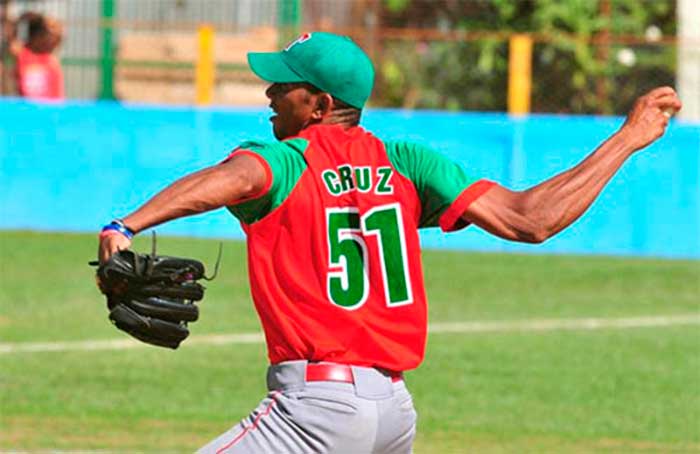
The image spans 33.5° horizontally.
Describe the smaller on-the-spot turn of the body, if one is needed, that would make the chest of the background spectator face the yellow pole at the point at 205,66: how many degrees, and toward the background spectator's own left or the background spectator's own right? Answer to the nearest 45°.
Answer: approximately 90° to the background spectator's own left

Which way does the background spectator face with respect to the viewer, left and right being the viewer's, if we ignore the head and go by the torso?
facing the viewer

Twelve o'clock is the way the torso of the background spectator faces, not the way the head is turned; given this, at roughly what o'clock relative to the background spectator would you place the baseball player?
The baseball player is roughly at 12 o'clock from the background spectator.

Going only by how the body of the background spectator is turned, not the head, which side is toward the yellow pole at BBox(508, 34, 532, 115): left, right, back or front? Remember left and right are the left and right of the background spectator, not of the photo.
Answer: left

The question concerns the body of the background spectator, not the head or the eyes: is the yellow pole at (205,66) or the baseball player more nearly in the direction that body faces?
the baseball player

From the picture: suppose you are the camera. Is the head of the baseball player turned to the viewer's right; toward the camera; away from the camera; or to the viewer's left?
to the viewer's left
